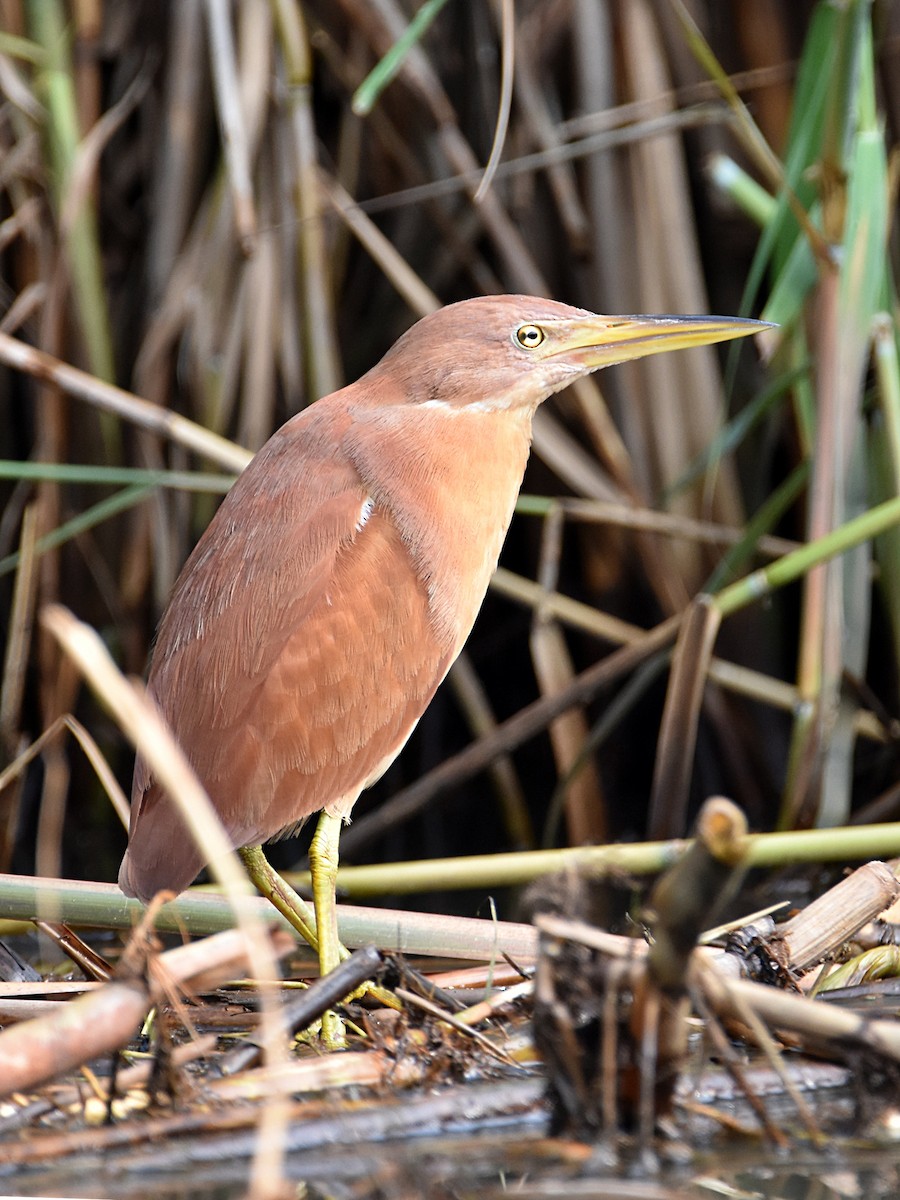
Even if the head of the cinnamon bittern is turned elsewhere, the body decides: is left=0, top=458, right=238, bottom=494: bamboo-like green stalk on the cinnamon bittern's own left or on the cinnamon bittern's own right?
on the cinnamon bittern's own left

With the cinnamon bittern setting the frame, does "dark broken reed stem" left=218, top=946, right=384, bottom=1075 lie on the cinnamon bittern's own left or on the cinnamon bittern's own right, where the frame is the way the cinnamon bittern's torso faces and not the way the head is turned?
on the cinnamon bittern's own right

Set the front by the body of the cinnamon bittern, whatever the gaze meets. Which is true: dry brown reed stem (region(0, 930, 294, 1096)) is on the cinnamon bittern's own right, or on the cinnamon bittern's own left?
on the cinnamon bittern's own right

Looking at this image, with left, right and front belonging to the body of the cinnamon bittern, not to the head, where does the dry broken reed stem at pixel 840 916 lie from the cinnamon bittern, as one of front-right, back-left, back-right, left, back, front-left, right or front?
front-right

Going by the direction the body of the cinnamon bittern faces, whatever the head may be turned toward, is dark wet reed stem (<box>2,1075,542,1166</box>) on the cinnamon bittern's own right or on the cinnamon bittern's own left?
on the cinnamon bittern's own right

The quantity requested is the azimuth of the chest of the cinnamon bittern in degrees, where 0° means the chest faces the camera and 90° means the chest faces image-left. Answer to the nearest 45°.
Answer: approximately 270°
